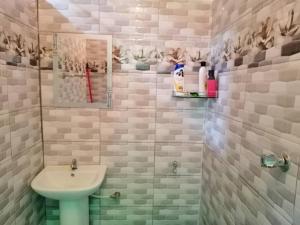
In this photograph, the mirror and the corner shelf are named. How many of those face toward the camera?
2

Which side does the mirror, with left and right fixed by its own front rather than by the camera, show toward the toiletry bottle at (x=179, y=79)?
left

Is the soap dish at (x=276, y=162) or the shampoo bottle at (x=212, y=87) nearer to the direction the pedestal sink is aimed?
the soap dish

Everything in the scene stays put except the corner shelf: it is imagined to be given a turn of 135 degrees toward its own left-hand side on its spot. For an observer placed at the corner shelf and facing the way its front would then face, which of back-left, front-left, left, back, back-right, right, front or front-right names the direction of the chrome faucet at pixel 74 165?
back-left

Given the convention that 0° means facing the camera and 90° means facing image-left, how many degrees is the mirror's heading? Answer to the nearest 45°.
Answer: approximately 0°

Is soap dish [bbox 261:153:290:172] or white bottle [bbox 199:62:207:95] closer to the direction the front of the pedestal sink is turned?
the soap dish

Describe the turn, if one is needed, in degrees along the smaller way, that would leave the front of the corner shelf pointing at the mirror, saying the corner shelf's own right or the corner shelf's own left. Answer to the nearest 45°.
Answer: approximately 90° to the corner shelf's own right

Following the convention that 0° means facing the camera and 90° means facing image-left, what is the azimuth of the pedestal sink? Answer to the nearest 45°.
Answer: approximately 0°

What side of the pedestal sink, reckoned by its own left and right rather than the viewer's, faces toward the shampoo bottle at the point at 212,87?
left

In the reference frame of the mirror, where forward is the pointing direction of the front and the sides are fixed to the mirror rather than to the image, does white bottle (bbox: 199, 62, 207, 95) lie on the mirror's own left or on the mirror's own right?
on the mirror's own left
